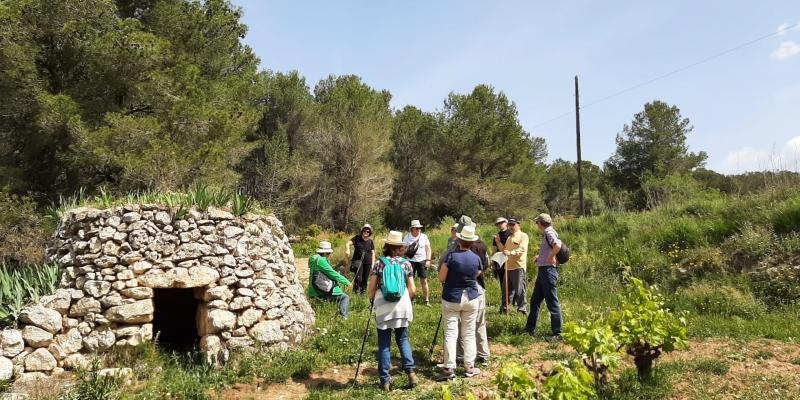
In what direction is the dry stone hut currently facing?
toward the camera

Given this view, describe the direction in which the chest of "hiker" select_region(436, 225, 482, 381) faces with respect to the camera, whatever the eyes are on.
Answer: away from the camera

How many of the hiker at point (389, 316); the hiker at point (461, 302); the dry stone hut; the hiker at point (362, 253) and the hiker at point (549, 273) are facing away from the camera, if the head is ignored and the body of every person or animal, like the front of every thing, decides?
2

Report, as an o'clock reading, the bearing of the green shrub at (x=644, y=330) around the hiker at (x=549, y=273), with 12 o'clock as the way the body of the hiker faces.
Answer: The green shrub is roughly at 8 o'clock from the hiker.

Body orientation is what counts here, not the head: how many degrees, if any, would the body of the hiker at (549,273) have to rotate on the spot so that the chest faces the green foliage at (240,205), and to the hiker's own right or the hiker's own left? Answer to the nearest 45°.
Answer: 0° — they already face it

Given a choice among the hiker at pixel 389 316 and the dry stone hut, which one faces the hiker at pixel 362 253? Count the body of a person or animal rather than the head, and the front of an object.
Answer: the hiker at pixel 389 316

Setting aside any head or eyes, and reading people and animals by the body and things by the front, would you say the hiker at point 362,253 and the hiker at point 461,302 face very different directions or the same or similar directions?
very different directions

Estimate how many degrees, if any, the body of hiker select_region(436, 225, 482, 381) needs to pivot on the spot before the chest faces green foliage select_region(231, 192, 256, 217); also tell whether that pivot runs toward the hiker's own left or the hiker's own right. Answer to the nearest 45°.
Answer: approximately 45° to the hiker's own left

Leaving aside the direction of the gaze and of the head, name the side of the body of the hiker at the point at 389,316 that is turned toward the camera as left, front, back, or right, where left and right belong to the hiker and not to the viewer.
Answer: back

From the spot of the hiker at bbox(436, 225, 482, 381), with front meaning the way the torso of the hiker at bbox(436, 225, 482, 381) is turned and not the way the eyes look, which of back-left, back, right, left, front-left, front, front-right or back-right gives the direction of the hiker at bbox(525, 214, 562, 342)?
front-right

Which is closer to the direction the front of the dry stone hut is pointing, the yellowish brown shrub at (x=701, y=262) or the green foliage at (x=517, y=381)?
the green foliage

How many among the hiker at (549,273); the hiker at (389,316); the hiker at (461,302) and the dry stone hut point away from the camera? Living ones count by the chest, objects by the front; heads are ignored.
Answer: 2

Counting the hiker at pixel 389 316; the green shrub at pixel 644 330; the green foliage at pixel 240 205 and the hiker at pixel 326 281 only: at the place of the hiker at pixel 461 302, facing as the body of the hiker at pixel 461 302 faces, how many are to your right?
1

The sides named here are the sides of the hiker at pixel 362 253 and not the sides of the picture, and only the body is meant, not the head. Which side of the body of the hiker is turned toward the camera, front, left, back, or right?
front

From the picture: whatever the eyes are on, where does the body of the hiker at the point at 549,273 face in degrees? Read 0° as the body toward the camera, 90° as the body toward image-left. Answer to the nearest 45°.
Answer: approximately 90°
